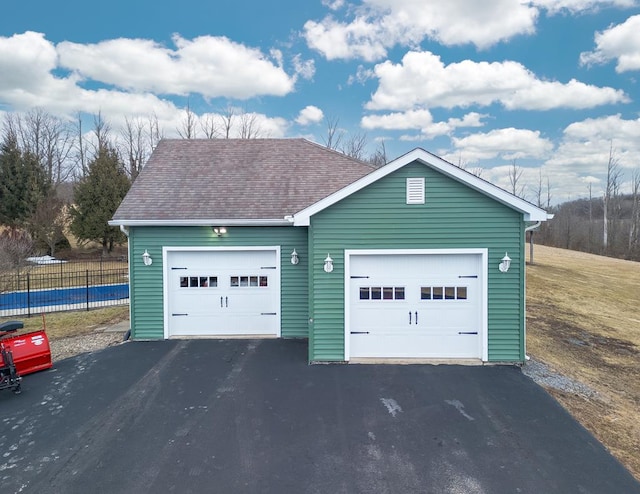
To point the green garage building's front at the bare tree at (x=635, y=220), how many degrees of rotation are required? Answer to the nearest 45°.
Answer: approximately 135° to its left

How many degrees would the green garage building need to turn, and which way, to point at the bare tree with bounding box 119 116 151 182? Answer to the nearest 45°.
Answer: approximately 135° to its right

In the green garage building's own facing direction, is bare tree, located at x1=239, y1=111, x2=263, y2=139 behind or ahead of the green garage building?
behind

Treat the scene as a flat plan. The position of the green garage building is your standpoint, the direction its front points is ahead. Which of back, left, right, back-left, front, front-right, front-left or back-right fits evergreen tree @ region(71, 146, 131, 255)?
back-right

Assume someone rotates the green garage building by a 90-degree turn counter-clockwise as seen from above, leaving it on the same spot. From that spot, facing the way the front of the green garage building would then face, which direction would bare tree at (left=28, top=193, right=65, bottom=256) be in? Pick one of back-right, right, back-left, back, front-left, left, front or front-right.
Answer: back-left

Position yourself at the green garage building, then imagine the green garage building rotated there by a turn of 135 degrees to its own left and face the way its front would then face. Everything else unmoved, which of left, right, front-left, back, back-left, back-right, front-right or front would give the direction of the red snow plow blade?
back-left

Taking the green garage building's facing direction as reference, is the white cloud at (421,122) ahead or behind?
behind

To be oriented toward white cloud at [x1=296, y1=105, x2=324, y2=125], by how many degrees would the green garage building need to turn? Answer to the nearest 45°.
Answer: approximately 180°

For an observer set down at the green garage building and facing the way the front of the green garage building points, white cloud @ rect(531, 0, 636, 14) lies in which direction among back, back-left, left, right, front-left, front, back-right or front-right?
back-left

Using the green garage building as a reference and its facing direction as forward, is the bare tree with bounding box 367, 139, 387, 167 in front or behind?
behind

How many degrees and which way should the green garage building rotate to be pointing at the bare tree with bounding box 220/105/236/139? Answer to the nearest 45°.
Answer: approximately 180°

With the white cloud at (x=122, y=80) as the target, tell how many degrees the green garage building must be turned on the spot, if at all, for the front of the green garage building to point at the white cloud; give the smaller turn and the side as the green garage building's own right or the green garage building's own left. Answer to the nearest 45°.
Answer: approximately 135° to the green garage building's own right

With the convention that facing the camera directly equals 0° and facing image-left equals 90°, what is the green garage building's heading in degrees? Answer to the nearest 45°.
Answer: approximately 0°

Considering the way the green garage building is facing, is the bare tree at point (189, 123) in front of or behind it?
behind
